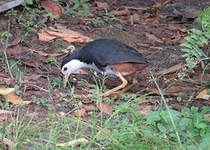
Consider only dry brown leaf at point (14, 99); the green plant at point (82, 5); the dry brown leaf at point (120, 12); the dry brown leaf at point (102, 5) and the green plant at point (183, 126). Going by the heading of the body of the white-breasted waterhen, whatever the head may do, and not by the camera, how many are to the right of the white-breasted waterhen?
3

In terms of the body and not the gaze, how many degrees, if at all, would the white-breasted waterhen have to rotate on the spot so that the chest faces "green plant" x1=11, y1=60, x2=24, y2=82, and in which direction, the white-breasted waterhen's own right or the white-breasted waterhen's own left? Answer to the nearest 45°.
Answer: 0° — it already faces it

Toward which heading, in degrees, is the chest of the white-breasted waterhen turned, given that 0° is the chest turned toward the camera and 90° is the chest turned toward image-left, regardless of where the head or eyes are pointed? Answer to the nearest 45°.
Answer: approximately 90°

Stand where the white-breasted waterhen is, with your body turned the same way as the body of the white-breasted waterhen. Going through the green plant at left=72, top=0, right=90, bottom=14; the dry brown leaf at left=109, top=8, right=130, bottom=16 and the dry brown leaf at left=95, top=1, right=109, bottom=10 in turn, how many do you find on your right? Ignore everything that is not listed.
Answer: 3

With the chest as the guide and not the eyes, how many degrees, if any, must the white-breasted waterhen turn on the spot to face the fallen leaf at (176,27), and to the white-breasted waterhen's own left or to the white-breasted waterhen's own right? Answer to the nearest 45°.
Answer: approximately 135° to the white-breasted waterhen's own right

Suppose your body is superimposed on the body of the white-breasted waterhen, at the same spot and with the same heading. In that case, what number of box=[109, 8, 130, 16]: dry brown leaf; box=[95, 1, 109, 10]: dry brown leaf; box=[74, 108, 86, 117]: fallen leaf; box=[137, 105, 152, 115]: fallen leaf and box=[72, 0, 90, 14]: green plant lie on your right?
3

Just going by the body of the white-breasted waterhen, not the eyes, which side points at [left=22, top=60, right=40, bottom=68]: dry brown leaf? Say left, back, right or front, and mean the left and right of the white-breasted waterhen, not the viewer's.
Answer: front

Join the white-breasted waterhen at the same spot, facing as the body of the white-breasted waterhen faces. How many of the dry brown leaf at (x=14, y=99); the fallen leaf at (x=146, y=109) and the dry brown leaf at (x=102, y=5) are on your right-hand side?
1

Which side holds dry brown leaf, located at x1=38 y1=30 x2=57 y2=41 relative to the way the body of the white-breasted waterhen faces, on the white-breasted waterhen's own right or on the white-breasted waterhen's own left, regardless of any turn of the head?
on the white-breasted waterhen's own right

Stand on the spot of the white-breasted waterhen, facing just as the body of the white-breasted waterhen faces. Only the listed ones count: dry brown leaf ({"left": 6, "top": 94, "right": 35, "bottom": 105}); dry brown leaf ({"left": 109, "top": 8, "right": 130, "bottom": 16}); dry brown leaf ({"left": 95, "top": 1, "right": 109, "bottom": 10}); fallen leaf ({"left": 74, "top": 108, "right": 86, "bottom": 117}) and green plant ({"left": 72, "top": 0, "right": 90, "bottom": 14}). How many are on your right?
3

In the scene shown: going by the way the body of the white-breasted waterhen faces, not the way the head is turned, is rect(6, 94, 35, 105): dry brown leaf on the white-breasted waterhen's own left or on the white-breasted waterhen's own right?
on the white-breasted waterhen's own left

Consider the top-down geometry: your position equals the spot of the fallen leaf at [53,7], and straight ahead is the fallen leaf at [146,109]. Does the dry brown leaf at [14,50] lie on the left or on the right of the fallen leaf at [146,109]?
right

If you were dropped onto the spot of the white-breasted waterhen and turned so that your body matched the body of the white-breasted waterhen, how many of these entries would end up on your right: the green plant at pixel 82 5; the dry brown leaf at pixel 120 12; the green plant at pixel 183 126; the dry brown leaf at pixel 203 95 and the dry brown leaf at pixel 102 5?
3

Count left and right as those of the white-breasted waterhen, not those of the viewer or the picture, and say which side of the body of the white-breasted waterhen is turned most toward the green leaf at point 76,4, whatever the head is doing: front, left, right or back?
right

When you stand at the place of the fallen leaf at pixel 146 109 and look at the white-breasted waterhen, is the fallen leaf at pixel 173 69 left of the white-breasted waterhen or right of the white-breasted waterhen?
right

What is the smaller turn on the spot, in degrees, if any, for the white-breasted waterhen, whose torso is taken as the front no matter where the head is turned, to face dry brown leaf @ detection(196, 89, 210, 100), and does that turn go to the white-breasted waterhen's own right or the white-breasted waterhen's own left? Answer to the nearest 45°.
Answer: approximately 135° to the white-breasted waterhen's own left

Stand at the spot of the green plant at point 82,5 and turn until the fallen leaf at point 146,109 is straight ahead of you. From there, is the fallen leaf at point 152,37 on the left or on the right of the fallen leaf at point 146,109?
left
